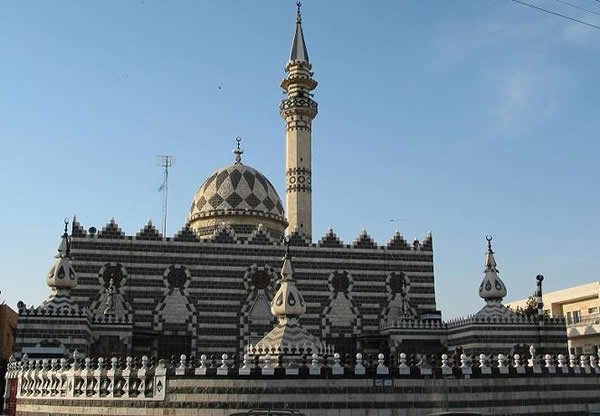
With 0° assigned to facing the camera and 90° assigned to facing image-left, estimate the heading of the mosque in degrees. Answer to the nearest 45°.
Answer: approximately 0°
